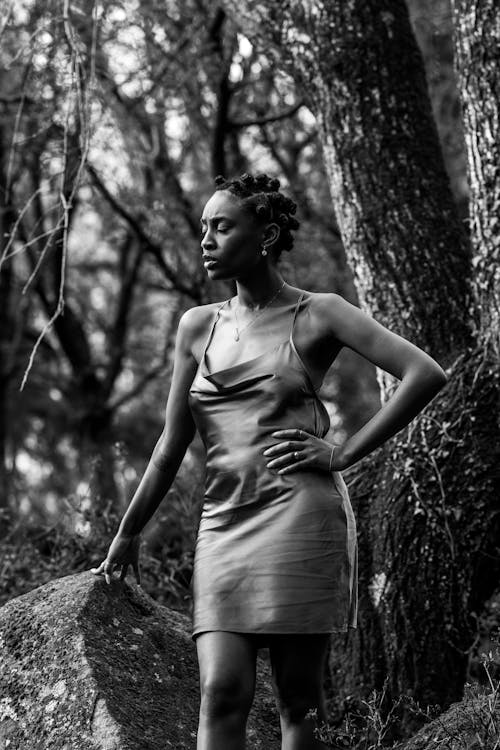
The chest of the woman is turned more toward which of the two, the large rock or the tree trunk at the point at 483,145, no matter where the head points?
the large rock

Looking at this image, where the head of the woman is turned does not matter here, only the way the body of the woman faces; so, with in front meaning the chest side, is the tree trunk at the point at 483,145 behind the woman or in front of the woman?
behind

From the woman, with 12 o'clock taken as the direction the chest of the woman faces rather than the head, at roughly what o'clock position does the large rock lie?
The large rock is roughly at 2 o'clock from the woman.

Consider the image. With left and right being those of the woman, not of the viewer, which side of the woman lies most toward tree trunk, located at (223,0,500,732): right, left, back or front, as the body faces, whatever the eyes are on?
back

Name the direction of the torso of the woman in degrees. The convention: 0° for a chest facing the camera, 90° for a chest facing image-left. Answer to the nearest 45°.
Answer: approximately 45°

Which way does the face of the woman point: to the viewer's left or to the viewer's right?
to the viewer's left
